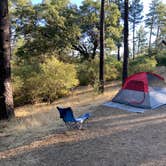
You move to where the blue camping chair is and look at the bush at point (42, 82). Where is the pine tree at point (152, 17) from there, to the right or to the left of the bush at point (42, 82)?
right

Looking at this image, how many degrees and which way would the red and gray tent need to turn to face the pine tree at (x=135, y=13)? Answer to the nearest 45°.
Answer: approximately 135° to its right

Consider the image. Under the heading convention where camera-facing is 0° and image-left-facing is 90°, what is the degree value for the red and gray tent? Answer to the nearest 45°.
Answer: approximately 45°

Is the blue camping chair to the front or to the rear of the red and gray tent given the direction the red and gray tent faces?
to the front

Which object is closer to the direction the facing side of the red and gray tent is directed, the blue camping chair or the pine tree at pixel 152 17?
the blue camping chair

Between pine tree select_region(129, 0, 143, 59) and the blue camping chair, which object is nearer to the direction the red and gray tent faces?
the blue camping chair

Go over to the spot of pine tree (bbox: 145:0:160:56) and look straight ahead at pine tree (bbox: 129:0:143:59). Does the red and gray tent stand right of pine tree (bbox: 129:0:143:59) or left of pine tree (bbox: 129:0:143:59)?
left

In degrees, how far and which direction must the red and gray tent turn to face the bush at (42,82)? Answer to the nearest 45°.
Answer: approximately 90° to its right

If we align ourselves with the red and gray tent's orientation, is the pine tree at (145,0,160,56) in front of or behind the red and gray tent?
behind

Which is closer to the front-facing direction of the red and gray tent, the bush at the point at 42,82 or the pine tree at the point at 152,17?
the bush
